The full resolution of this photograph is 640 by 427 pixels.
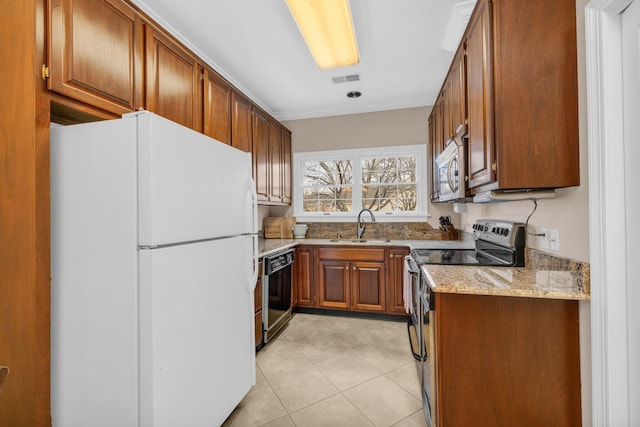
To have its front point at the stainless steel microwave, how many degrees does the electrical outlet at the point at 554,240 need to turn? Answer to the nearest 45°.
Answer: approximately 90° to its right

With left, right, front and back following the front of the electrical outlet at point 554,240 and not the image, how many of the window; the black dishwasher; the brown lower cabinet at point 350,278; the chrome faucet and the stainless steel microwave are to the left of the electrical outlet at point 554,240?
0

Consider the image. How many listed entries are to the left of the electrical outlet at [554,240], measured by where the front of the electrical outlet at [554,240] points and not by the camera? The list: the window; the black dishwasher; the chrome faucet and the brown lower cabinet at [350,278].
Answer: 0

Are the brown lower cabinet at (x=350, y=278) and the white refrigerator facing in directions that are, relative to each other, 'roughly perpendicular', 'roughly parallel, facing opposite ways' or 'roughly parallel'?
roughly perpendicular

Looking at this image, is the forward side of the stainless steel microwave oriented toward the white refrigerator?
no

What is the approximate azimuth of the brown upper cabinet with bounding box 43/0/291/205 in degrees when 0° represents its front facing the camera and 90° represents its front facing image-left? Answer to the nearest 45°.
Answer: approximately 315°

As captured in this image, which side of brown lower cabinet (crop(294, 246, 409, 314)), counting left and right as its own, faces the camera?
front

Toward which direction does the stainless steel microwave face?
to the viewer's left

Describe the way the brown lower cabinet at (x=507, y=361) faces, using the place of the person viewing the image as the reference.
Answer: facing to the left of the viewer

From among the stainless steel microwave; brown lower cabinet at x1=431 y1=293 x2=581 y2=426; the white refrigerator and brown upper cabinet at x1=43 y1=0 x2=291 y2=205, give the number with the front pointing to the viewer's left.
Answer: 2

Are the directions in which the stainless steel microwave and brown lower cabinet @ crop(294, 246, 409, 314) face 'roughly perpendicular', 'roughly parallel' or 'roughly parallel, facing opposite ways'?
roughly perpendicular

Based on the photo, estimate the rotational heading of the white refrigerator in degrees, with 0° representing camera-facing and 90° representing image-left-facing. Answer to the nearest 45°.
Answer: approximately 315°

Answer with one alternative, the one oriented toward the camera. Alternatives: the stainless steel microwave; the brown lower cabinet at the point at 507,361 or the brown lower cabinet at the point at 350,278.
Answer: the brown lower cabinet at the point at 350,278

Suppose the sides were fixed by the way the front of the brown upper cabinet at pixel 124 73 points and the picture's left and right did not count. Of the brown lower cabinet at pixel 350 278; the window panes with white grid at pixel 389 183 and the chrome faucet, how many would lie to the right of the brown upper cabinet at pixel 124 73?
0

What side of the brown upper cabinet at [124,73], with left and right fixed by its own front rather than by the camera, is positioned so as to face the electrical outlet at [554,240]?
front
